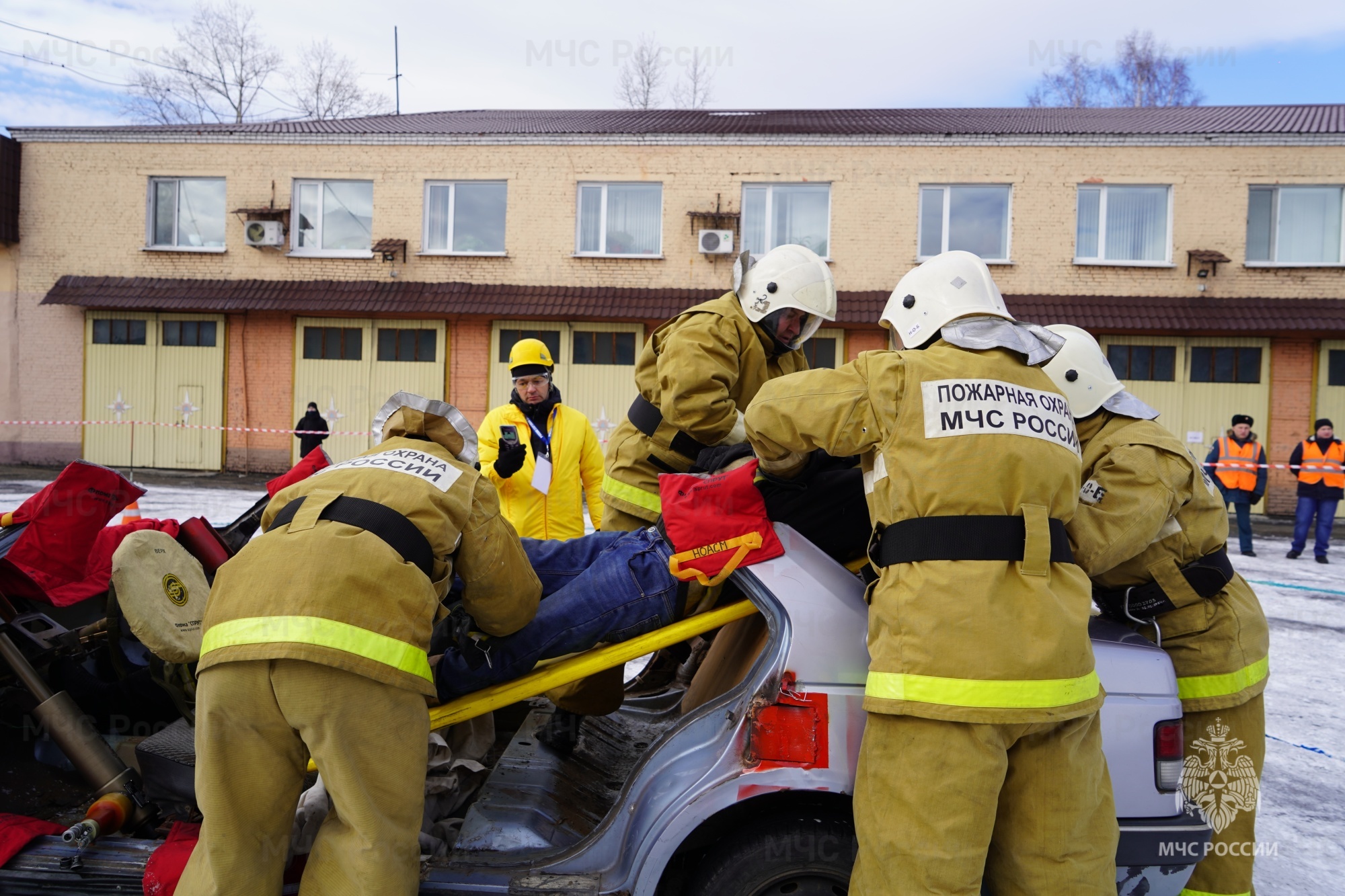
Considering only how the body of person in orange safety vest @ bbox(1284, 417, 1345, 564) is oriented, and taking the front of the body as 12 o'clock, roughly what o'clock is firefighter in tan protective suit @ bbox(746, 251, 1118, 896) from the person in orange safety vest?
The firefighter in tan protective suit is roughly at 12 o'clock from the person in orange safety vest.

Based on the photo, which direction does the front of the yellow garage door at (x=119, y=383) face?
toward the camera

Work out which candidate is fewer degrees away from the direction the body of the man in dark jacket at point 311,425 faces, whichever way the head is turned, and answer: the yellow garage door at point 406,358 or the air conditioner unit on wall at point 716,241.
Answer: the air conditioner unit on wall

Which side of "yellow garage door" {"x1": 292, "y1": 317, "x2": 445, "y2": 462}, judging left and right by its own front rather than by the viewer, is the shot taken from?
front

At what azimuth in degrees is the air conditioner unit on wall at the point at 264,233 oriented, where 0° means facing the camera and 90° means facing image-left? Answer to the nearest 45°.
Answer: approximately 0°

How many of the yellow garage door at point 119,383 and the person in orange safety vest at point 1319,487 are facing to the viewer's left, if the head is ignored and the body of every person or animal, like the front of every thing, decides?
0

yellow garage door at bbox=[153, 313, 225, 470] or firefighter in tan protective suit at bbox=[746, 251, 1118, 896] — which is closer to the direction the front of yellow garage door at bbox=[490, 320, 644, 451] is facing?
the firefighter in tan protective suit

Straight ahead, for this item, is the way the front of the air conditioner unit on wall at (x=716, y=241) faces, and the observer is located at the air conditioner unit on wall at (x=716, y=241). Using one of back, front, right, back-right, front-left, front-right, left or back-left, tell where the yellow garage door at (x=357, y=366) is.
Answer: right

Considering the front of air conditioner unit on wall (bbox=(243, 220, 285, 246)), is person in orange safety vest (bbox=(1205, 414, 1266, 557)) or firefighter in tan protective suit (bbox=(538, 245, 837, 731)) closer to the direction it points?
the firefighter in tan protective suit

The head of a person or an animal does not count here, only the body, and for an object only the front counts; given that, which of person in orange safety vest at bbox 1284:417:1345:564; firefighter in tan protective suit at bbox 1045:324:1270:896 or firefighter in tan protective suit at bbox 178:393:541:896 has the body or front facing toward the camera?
the person in orange safety vest

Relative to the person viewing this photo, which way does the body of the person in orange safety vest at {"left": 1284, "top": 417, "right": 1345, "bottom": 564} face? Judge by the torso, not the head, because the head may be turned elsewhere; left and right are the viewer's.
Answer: facing the viewer

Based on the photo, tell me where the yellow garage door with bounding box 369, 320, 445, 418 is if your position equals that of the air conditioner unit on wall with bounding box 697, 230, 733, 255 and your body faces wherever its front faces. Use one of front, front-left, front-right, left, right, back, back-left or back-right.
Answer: right

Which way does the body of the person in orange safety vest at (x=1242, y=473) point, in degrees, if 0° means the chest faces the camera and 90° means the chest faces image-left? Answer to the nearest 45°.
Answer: approximately 0°

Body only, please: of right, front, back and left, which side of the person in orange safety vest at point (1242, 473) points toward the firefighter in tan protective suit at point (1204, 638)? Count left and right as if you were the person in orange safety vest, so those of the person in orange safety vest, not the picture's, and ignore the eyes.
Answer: front

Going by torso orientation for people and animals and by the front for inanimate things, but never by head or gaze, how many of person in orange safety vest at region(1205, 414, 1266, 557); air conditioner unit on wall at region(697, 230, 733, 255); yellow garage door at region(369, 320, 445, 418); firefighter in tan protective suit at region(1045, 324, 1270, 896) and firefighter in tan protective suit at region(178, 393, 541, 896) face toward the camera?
3

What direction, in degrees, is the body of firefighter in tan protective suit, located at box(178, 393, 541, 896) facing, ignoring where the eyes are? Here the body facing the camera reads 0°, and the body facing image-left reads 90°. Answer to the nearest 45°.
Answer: approximately 225°
